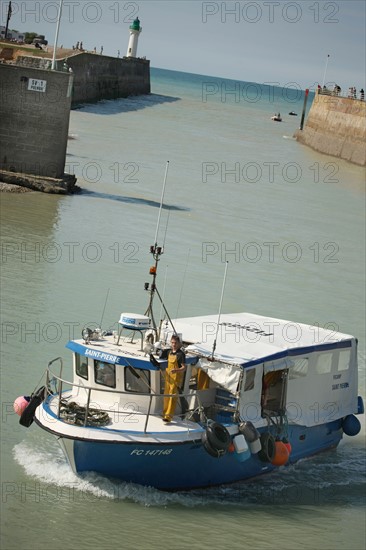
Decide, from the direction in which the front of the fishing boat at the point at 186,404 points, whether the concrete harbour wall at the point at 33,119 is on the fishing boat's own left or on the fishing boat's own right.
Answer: on the fishing boat's own right

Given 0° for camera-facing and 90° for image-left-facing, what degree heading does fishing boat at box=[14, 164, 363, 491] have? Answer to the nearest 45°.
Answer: approximately 45°
